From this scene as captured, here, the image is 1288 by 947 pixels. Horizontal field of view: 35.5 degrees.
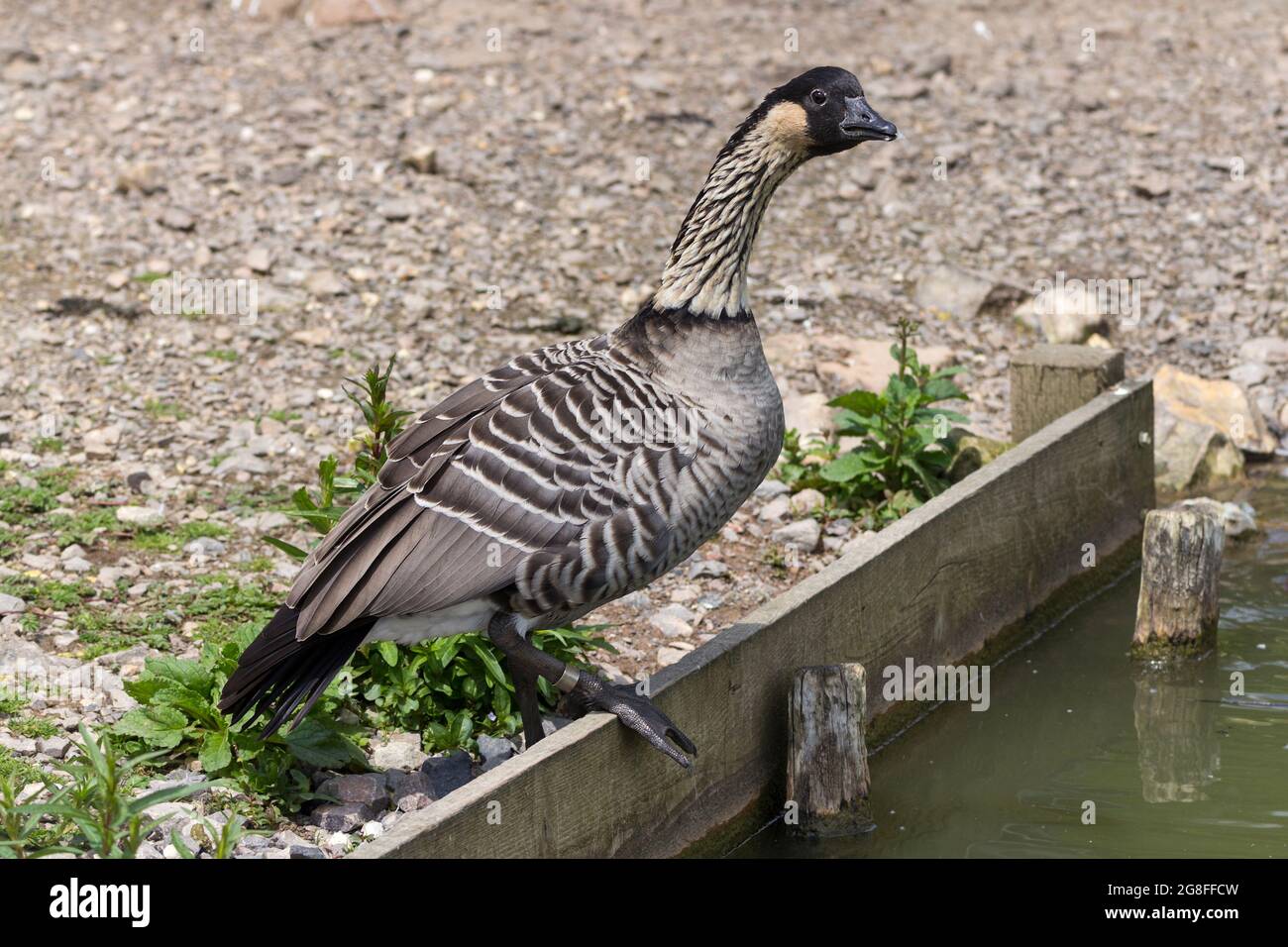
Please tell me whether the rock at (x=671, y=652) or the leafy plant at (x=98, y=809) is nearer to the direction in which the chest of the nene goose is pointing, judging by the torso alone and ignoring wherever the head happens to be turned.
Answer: the rock

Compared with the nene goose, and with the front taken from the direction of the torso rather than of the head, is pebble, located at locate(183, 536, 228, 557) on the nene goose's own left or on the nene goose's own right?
on the nene goose's own left

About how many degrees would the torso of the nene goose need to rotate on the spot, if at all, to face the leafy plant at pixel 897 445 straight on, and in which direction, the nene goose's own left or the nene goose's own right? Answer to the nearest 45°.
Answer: approximately 45° to the nene goose's own left

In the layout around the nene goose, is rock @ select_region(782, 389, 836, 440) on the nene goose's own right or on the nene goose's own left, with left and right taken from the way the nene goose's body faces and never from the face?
on the nene goose's own left

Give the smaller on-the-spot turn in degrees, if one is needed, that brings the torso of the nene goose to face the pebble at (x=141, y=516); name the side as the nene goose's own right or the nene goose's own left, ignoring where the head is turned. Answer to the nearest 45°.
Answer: approximately 135° to the nene goose's own left

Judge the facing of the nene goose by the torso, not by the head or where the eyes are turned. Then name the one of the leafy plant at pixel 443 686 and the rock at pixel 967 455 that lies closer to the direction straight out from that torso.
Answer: the rock

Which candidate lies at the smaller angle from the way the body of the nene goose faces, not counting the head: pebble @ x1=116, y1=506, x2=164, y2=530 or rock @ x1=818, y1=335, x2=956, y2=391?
the rock

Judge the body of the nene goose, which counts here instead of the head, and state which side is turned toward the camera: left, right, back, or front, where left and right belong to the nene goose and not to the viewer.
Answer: right

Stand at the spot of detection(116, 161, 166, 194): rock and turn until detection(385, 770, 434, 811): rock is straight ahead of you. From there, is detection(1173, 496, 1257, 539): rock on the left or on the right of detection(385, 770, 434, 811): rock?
left

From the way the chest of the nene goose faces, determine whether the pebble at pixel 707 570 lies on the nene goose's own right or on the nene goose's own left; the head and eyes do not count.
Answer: on the nene goose's own left

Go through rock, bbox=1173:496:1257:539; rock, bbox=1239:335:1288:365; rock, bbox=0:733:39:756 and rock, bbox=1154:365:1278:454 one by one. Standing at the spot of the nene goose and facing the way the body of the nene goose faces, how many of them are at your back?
1

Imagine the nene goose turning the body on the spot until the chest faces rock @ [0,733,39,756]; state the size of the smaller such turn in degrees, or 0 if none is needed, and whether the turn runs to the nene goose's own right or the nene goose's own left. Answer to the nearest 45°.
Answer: approximately 180°

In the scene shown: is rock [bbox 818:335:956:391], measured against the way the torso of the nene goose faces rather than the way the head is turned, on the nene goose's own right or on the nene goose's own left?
on the nene goose's own left

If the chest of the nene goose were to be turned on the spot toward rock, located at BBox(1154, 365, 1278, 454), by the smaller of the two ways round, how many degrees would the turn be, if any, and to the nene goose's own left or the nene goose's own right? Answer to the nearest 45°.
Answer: approximately 45° to the nene goose's own left

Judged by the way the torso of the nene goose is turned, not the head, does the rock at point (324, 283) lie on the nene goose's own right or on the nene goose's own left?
on the nene goose's own left
